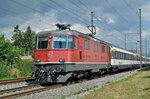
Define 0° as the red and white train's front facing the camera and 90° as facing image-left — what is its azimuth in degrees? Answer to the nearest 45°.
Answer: approximately 45°
